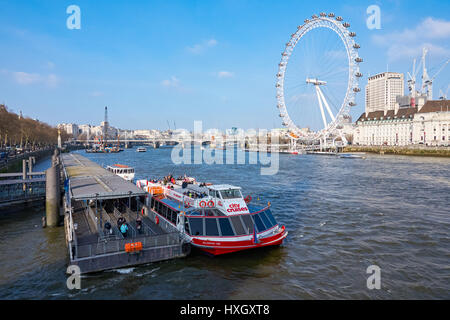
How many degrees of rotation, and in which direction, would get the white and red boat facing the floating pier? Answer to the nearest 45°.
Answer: approximately 135° to its right

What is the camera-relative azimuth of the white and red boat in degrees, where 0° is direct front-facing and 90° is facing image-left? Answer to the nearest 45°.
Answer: approximately 315°
